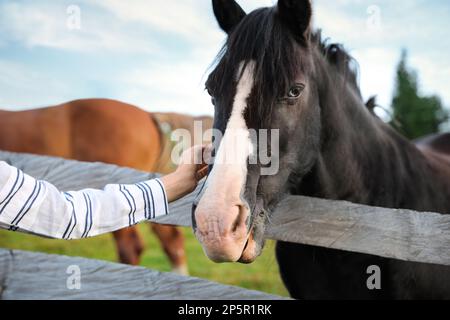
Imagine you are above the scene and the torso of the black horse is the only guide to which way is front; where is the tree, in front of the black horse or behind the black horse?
behind

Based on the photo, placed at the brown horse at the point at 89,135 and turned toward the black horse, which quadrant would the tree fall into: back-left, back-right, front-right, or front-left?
back-left

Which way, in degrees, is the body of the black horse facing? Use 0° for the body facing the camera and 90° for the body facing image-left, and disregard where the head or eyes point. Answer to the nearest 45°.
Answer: approximately 45°

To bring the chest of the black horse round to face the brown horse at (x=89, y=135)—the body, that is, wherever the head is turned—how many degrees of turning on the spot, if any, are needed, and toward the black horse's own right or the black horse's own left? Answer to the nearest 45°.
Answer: approximately 90° to the black horse's own right
